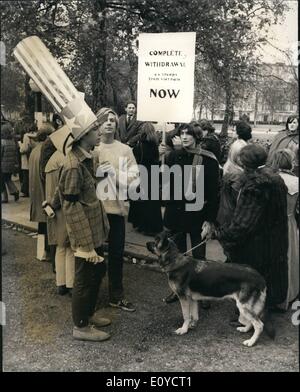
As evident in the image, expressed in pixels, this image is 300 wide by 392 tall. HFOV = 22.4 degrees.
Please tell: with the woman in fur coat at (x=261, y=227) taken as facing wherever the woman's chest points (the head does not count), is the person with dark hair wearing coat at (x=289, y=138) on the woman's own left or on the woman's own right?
on the woman's own right

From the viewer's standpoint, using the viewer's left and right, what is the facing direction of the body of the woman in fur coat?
facing away from the viewer and to the left of the viewer

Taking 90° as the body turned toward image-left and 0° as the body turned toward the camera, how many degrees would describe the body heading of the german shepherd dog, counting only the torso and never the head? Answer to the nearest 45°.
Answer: approximately 90°

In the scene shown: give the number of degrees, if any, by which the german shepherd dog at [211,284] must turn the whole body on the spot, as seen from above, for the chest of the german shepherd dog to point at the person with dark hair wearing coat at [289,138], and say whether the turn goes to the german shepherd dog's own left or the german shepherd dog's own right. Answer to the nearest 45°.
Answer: approximately 90° to the german shepherd dog's own right
